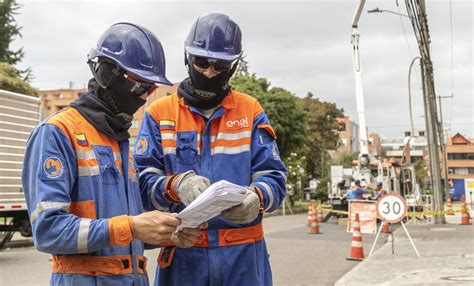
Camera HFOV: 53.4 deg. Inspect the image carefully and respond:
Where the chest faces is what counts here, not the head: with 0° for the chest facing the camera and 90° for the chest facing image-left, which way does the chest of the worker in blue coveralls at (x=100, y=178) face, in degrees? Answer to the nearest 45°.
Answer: approximately 315°

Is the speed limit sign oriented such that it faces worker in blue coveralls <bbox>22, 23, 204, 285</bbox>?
yes

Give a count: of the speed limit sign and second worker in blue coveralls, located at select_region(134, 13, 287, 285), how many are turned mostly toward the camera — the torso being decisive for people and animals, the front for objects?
2

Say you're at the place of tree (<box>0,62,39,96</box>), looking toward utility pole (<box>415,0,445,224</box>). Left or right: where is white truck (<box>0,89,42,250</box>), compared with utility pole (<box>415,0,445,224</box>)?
right

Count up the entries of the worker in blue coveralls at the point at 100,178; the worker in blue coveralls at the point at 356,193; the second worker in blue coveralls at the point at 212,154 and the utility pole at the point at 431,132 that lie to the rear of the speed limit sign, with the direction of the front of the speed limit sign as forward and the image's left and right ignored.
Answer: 2

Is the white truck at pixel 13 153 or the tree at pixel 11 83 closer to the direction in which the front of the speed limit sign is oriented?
the white truck

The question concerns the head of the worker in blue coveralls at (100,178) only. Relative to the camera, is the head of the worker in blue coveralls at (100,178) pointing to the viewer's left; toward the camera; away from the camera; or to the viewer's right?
to the viewer's right
